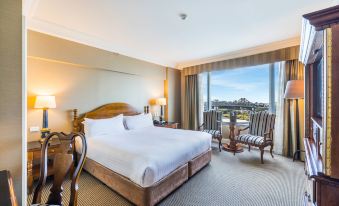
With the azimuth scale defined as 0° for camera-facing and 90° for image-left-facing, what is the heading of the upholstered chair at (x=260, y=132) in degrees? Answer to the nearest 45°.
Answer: approximately 45°

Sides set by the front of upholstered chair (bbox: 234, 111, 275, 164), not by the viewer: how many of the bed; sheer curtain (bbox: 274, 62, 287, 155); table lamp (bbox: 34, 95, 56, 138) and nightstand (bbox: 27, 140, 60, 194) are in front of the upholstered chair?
3
